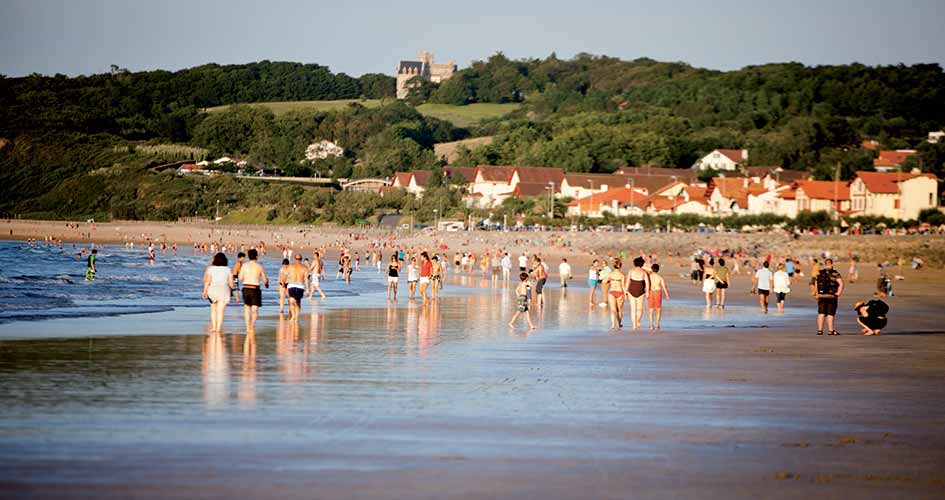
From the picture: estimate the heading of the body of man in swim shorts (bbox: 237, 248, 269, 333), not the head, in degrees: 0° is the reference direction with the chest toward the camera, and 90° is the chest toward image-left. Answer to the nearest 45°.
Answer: approximately 180°

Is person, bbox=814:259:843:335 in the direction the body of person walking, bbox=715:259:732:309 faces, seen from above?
no

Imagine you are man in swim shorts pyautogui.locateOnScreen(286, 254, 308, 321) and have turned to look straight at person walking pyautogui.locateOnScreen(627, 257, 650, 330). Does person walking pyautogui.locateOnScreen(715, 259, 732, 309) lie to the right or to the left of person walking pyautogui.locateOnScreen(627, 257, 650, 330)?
left

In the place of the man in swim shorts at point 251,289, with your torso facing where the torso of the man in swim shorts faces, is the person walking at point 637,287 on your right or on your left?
on your right

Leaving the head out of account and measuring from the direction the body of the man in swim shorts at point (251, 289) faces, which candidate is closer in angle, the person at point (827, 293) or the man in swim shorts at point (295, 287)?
the man in swim shorts

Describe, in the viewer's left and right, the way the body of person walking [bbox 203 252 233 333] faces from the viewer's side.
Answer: facing away from the viewer

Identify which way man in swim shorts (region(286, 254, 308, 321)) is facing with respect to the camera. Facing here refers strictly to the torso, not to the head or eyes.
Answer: away from the camera

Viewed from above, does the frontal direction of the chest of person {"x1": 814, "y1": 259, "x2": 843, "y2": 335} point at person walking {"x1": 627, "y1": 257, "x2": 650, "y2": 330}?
no

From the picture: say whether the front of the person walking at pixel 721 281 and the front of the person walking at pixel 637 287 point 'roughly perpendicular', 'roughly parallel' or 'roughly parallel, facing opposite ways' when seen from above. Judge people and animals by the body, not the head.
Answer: roughly parallel
